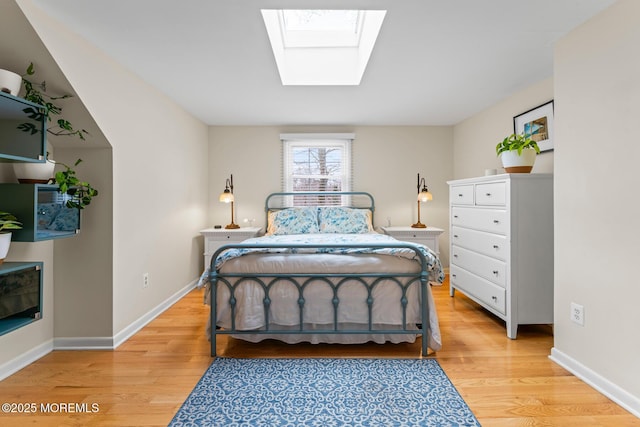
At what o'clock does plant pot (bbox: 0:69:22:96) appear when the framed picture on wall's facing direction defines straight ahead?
The plant pot is roughly at 12 o'clock from the framed picture on wall.

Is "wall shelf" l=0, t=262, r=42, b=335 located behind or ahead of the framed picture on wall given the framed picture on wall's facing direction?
ahead

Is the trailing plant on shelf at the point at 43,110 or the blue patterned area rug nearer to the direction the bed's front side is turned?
the blue patterned area rug

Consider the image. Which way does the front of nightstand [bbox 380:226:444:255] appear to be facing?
toward the camera

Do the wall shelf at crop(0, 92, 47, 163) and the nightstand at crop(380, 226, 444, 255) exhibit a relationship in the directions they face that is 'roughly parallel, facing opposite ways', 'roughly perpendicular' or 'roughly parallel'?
roughly perpendicular

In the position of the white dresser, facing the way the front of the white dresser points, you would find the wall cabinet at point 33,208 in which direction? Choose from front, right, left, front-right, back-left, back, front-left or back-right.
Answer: front

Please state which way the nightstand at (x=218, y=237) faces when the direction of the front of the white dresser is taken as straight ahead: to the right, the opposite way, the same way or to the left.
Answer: to the left

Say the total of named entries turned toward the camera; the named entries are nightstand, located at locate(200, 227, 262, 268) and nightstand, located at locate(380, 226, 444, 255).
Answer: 2

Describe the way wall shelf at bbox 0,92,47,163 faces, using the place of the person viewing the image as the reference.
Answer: facing the viewer and to the right of the viewer

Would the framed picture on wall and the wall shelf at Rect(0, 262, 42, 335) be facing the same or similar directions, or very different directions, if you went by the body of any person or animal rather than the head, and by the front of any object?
very different directions

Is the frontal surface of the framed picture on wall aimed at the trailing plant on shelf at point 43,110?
yes

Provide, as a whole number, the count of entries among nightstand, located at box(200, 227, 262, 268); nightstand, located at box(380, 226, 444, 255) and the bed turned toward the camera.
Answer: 3

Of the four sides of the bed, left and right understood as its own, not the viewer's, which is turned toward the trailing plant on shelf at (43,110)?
right

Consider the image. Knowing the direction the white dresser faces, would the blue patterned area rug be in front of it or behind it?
in front

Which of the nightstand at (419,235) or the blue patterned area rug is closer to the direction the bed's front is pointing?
the blue patterned area rug

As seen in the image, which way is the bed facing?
toward the camera
